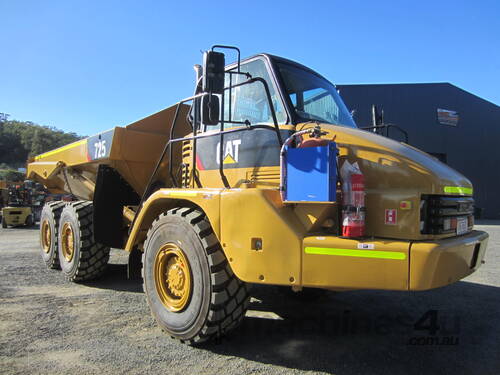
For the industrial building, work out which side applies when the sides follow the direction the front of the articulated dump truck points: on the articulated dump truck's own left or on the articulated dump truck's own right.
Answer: on the articulated dump truck's own left

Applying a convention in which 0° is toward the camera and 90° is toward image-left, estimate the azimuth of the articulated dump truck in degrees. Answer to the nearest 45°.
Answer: approximately 315°
